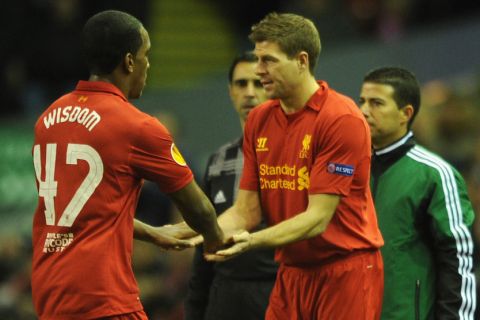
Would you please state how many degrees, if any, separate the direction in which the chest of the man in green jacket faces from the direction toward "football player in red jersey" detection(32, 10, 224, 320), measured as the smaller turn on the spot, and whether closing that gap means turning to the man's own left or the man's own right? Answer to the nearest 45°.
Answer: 0° — they already face them

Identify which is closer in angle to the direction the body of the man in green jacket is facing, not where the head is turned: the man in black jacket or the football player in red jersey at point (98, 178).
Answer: the football player in red jersey

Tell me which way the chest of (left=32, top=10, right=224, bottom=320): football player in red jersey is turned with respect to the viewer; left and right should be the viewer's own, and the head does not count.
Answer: facing away from the viewer and to the right of the viewer

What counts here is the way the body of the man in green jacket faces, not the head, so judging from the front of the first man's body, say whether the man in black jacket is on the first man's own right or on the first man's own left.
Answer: on the first man's own right
